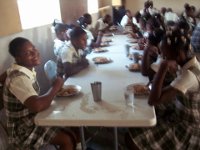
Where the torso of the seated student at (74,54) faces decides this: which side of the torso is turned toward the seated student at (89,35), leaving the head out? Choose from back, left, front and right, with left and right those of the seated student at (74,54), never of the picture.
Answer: left

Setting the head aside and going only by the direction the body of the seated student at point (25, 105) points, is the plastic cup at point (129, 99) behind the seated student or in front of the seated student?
in front

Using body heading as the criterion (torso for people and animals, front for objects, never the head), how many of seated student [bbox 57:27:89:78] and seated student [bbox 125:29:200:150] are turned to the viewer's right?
1

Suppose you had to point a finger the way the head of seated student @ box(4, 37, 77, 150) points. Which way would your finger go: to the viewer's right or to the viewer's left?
to the viewer's right

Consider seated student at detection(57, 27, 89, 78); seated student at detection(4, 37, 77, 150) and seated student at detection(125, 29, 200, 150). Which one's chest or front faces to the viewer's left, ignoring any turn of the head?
seated student at detection(125, 29, 200, 150)

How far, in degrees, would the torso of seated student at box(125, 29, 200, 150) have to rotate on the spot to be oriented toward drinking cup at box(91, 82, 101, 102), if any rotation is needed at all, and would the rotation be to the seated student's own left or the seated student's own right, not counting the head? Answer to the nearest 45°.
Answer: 0° — they already face it

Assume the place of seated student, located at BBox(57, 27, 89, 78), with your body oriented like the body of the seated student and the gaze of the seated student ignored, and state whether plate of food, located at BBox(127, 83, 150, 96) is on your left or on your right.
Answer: on your right

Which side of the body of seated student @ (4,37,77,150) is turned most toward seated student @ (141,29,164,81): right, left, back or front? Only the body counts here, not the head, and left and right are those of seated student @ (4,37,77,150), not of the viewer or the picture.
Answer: front

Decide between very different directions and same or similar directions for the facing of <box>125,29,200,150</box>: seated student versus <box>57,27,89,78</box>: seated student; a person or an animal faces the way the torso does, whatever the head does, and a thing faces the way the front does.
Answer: very different directions

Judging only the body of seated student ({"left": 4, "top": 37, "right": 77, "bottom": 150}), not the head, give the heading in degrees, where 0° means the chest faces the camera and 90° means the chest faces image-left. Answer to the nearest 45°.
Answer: approximately 270°

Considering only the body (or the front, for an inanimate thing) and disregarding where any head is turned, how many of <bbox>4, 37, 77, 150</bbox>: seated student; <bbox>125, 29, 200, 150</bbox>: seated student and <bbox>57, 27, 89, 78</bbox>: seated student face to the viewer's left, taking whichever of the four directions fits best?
1

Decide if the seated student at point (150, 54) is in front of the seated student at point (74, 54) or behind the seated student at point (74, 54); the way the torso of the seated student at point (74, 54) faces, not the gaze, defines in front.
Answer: in front

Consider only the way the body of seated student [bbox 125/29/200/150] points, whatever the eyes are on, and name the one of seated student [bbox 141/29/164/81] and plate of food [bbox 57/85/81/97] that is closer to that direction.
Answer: the plate of food

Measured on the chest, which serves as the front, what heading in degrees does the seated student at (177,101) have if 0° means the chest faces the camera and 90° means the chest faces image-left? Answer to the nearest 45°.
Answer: approximately 90°

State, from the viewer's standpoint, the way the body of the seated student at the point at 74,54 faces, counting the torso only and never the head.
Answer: to the viewer's right
